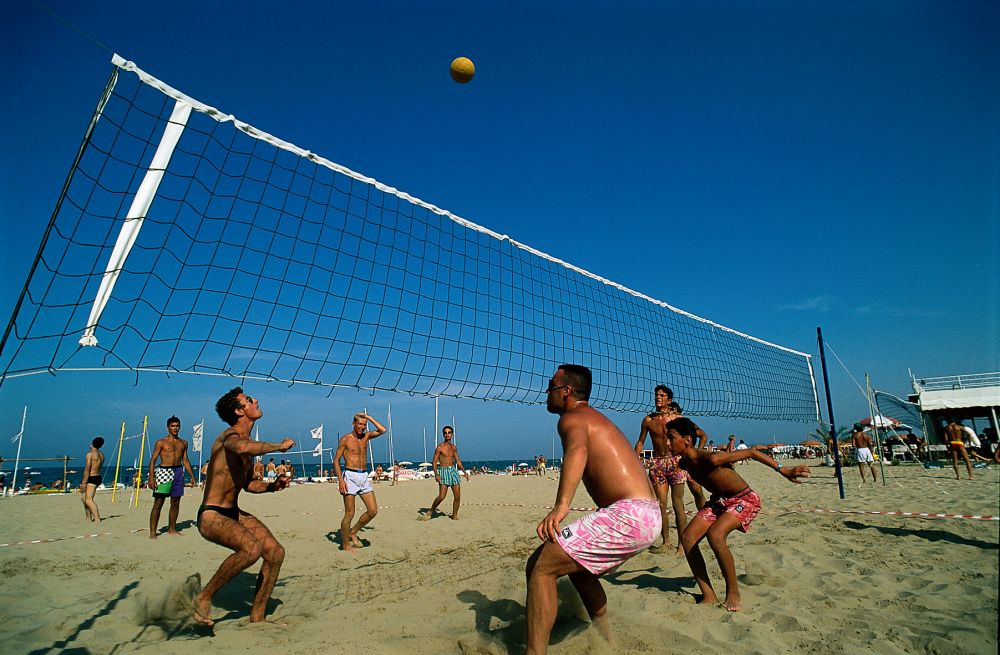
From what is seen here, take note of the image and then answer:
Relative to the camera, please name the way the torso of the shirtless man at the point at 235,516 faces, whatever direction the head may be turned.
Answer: to the viewer's right

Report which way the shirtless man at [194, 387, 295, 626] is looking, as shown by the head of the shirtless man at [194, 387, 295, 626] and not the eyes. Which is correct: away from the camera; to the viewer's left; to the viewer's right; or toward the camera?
to the viewer's right

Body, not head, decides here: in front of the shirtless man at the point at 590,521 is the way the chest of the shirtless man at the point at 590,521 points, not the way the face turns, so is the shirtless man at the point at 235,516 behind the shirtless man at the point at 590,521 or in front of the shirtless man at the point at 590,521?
in front

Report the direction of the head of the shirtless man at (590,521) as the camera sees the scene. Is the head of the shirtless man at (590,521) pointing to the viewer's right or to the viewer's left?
to the viewer's left

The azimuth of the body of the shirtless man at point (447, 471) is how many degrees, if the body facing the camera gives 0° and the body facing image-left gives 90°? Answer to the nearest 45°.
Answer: approximately 0°

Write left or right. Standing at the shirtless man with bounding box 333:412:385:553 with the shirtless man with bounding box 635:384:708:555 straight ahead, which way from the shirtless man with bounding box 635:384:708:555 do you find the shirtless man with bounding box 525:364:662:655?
right

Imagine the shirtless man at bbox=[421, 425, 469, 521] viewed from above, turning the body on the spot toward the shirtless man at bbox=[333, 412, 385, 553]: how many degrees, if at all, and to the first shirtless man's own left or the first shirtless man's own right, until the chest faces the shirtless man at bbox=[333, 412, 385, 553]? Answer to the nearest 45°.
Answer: approximately 45° to the first shirtless man's own right

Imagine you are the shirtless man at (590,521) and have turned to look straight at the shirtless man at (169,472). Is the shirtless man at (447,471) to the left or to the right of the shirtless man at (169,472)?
right

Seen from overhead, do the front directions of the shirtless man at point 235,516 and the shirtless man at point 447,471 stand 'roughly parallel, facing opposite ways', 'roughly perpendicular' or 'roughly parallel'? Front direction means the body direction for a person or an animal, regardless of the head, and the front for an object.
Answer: roughly perpendicular

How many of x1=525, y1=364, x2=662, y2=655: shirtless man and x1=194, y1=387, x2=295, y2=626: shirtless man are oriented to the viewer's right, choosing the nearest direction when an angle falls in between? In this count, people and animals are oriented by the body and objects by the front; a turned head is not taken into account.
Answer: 1

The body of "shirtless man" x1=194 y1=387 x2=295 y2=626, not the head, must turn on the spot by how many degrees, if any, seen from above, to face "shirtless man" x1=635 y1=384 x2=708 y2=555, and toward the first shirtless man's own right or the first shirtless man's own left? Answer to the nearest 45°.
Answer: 0° — they already face them

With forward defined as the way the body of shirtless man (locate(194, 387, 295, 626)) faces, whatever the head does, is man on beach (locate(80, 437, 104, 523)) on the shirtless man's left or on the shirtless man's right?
on the shirtless man's left
